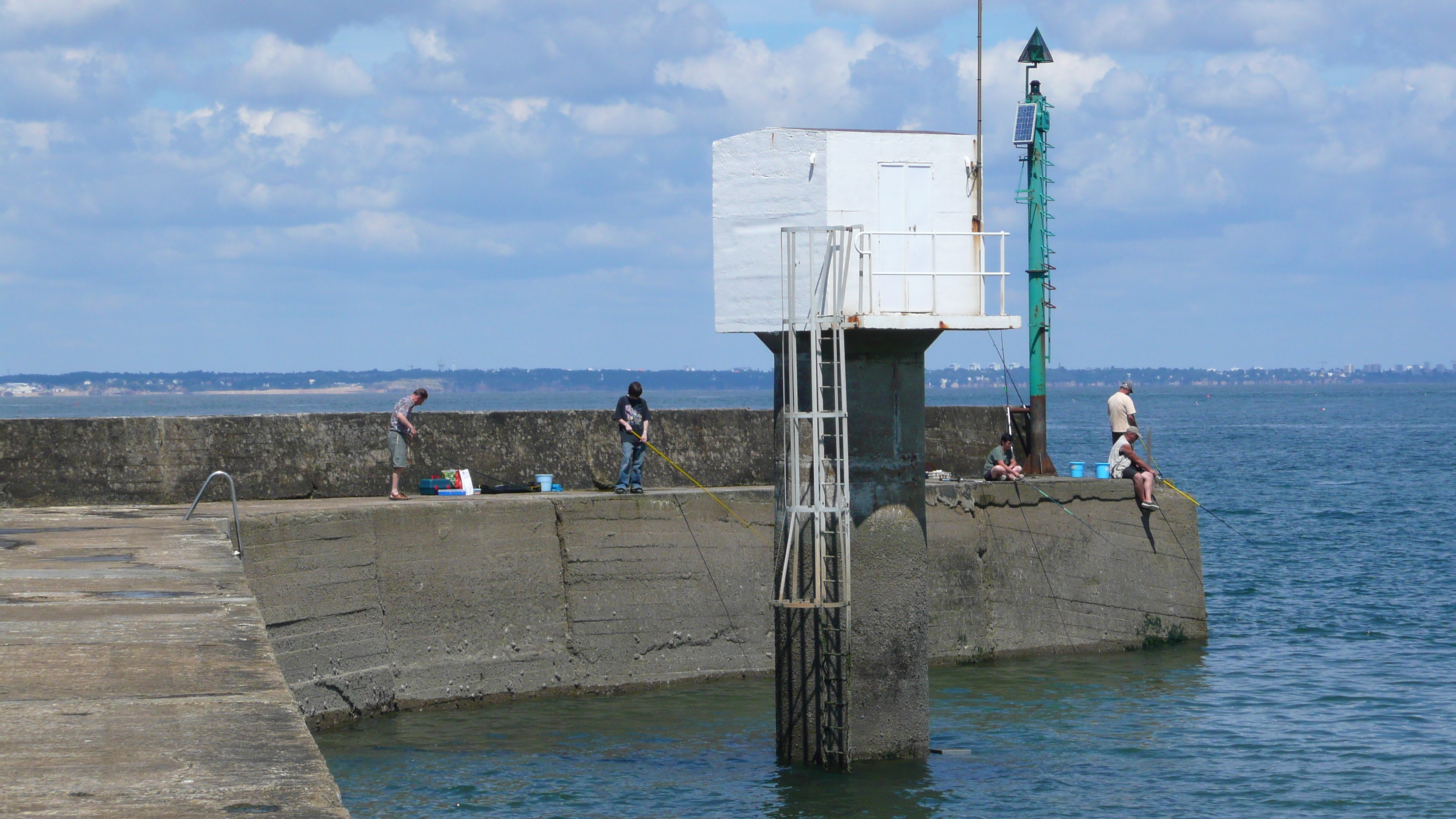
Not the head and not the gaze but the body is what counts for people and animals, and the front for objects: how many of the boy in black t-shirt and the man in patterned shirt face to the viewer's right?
1

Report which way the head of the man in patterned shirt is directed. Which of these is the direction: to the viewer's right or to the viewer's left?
to the viewer's right

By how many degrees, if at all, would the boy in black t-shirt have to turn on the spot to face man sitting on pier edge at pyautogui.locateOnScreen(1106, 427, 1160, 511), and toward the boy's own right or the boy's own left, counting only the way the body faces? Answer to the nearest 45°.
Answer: approximately 90° to the boy's own left

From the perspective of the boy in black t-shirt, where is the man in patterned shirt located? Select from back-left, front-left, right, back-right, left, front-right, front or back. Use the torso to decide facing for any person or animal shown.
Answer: right

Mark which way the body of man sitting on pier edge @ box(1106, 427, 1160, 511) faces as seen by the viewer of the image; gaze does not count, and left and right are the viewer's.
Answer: facing the viewer and to the right of the viewer

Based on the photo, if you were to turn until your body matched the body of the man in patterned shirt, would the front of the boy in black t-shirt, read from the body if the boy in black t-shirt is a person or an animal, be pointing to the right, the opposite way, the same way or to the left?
to the right

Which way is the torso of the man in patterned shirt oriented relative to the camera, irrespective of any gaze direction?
to the viewer's right

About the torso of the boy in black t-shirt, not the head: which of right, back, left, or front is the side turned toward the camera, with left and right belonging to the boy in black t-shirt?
front

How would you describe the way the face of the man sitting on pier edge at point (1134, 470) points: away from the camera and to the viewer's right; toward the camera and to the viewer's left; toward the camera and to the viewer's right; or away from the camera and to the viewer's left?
toward the camera and to the viewer's right

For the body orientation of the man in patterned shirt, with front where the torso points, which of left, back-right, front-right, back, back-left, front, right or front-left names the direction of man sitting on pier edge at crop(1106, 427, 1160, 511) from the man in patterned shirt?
front
